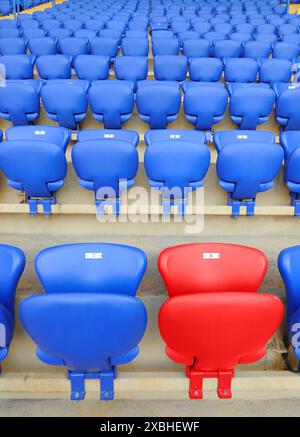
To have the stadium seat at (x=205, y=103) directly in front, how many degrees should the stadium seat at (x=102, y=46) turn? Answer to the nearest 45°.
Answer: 0° — it already faces it

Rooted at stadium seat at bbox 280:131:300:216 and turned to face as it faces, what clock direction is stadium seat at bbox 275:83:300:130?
stadium seat at bbox 275:83:300:130 is roughly at 6 o'clock from stadium seat at bbox 280:131:300:216.

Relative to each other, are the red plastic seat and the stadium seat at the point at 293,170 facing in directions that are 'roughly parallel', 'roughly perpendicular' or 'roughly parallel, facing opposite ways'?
roughly parallel

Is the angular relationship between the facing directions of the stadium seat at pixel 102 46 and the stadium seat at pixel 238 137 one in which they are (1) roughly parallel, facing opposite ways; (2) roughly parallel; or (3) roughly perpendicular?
roughly parallel

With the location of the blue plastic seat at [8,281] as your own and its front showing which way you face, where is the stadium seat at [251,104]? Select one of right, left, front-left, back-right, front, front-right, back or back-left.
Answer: back-left

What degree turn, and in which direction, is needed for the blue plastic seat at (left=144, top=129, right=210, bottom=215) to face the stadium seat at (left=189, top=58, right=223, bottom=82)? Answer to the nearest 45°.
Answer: approximately 180°

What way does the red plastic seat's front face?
toward the camera

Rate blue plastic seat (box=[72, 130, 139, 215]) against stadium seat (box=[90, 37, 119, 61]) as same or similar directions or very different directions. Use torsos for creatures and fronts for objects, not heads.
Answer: same or similar directions

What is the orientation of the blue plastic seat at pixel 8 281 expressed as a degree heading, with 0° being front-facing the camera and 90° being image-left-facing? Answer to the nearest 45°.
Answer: approximately 0°

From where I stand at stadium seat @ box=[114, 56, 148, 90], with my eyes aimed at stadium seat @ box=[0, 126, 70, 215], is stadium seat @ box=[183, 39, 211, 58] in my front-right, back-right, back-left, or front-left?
back-left

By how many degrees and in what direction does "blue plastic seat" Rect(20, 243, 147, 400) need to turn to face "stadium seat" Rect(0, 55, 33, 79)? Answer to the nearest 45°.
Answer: approximately 180°

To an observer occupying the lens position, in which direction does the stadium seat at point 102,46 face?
facing the viewer
